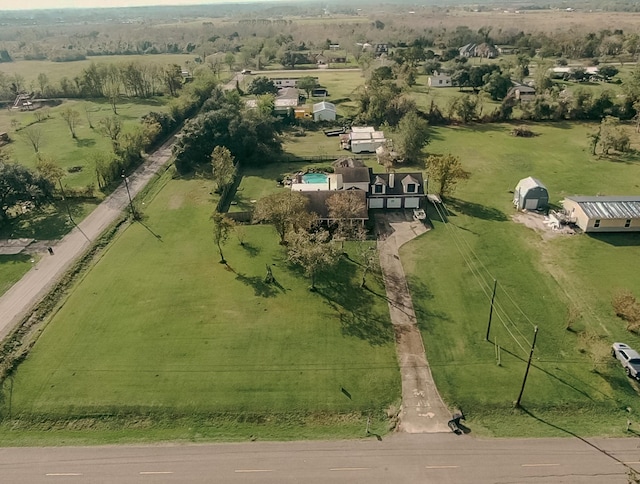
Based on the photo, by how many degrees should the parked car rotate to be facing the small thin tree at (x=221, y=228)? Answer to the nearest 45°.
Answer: approximately 45° to its left

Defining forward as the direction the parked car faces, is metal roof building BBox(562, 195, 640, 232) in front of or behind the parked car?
in front

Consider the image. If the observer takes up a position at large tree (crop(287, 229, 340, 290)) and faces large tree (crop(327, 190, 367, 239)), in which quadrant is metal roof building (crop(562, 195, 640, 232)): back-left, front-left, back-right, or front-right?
front-right

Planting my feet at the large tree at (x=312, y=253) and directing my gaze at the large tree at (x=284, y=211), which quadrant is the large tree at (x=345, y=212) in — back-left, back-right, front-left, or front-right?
front-right

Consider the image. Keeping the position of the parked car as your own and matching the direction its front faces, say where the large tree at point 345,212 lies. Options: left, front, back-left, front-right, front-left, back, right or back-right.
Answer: front-left

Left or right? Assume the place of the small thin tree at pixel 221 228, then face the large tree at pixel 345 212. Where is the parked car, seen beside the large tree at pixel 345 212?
right

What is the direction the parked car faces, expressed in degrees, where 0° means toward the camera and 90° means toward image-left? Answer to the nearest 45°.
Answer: approximately 135°

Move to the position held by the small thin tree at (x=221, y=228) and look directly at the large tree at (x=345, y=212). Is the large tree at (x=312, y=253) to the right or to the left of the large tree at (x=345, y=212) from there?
right

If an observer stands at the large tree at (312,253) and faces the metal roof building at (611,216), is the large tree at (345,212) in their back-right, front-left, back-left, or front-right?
front-left
